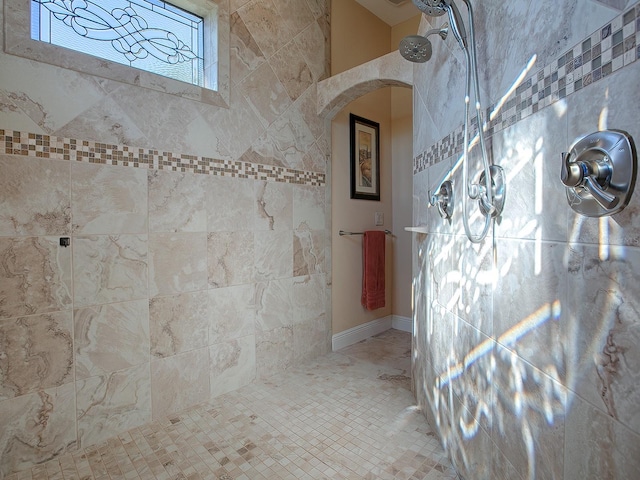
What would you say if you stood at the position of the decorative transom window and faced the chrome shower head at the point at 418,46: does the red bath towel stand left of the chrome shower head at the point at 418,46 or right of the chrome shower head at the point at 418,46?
left

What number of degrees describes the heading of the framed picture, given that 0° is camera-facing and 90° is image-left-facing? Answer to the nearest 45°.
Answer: approximately 315°

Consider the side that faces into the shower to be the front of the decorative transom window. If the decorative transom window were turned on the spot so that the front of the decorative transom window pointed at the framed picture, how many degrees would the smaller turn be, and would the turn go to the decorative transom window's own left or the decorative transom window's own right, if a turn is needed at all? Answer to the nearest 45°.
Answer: approximately 45° to the decorative transom window's own left

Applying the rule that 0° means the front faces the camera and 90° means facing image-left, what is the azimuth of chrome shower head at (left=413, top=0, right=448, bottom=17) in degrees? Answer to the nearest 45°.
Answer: approximately 45°

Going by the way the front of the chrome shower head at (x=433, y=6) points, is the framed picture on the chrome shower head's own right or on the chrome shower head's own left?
on the chrome shower head's own right

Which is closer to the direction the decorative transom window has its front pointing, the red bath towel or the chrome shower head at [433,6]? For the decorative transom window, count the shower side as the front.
the chrome shower head

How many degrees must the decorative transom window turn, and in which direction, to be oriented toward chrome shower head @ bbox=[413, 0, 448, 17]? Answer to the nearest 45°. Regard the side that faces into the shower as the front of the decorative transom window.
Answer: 0° — it already faces it

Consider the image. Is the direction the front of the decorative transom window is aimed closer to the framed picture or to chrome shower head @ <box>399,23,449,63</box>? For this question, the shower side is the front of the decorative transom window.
the chrome shower head

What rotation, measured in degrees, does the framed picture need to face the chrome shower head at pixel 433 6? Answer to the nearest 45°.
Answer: approximately 45° to its right
